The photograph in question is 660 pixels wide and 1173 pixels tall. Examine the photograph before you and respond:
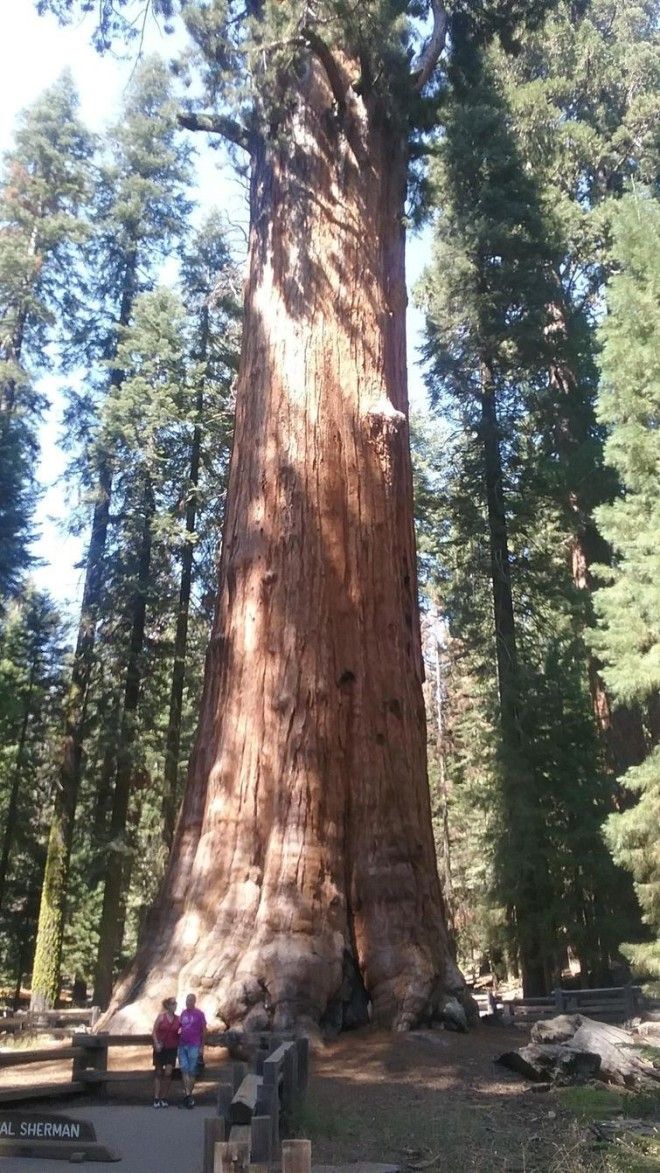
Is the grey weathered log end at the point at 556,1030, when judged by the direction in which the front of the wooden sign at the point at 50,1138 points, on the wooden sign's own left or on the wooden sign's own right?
on the wooden sign's own left

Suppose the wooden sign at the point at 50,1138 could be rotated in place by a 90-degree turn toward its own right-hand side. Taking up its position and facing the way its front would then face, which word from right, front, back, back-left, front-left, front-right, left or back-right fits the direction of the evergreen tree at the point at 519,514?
back-right

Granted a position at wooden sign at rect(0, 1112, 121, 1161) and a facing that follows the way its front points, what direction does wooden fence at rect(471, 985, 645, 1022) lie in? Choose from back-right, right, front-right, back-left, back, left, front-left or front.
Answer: back-left

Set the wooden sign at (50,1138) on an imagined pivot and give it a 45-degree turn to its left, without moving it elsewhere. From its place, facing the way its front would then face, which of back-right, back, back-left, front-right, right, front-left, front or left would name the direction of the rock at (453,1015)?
left

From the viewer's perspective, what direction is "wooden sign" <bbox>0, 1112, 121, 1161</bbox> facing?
toward the camera

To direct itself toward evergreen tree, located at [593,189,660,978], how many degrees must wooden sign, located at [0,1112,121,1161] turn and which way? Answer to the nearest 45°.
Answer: approximately 135° to its left

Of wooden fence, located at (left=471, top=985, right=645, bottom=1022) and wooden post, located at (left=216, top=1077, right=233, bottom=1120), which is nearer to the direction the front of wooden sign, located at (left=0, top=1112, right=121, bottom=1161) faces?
the wooden post

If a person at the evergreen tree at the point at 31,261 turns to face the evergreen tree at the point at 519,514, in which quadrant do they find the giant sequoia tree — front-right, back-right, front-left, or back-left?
front-right

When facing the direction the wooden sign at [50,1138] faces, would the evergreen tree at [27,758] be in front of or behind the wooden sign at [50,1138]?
behind

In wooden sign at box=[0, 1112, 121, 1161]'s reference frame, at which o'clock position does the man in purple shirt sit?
The man in purple shirt is roughly at 7 o'clock from the wooden sign.

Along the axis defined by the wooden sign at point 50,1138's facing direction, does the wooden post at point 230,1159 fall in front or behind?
in front
